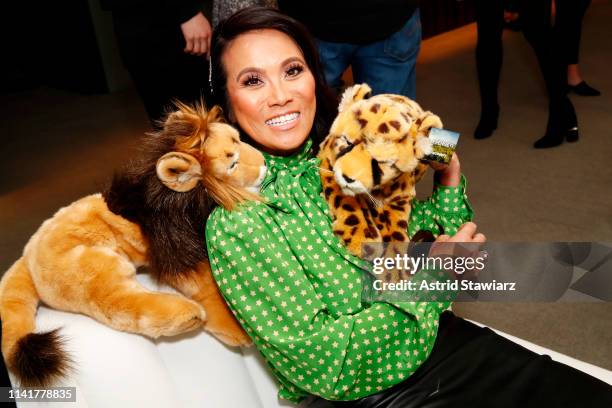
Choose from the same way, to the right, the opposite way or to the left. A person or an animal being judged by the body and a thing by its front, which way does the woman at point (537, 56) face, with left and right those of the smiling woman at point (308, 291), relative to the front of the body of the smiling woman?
to the right

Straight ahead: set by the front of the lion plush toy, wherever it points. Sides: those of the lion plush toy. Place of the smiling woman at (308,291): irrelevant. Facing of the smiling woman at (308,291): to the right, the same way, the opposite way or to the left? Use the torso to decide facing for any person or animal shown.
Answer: to the right

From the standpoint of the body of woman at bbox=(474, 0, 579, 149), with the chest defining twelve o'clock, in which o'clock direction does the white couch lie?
The white couch is roughly at 11 o'clock from the woman.

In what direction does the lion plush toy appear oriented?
to the viewer's right

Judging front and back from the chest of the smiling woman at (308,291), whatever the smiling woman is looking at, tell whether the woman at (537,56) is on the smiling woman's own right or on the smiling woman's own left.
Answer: on the smiling woman's own left

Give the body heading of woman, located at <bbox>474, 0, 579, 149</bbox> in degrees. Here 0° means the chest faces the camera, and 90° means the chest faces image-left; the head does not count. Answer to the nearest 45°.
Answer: approximately 45°

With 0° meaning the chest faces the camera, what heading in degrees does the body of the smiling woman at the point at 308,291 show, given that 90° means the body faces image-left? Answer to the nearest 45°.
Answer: approximately 315°

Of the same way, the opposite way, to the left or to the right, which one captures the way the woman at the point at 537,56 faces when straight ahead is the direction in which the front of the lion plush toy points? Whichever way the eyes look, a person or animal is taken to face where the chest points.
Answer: the opposite way

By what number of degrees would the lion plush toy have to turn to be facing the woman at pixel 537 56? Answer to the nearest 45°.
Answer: approximately 45° to its left
